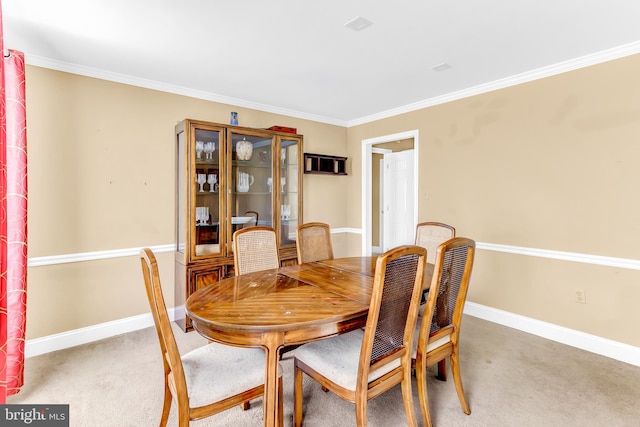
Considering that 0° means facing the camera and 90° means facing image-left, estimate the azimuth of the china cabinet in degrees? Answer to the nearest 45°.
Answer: approximately 315°

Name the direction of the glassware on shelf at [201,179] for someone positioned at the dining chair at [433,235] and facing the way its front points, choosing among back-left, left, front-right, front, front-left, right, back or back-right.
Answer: front-right

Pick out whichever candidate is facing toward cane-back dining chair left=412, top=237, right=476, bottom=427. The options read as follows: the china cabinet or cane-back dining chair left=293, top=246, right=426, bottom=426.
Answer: the china cabinet

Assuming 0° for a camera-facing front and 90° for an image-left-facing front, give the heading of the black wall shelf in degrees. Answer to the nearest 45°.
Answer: approximately 315°

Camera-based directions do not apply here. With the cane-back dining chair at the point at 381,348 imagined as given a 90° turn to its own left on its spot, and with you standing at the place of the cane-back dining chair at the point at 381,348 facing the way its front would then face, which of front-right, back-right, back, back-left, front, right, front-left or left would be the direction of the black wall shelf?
back-right

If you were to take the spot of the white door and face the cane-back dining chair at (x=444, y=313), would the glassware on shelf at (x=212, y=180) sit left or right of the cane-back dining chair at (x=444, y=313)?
right

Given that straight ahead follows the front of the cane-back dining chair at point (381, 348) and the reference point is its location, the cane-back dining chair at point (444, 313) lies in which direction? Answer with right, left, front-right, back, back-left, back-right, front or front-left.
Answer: right

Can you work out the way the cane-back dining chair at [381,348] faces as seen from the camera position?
facing away from the viewer and to the left of the viewer

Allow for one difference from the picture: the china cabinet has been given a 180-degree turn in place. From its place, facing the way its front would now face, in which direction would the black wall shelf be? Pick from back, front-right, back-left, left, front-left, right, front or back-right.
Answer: right

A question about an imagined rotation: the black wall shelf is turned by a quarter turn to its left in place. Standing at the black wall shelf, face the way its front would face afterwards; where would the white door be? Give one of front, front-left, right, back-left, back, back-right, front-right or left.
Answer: front

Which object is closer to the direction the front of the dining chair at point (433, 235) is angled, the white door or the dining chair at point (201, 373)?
the dining chair

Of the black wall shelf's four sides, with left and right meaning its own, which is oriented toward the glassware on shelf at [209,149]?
right

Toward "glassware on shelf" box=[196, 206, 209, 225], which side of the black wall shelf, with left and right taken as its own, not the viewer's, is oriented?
right
